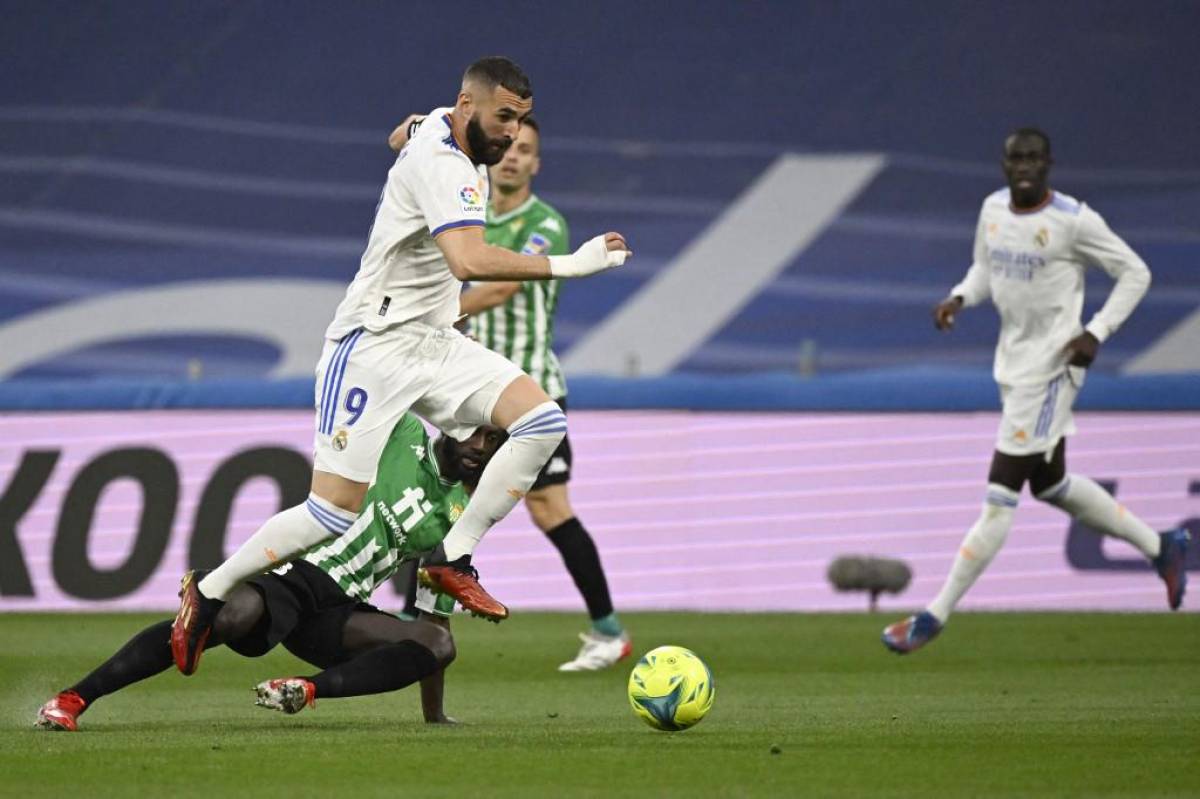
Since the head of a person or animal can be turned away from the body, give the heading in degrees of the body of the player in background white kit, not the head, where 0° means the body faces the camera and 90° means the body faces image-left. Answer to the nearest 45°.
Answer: approximately 45°

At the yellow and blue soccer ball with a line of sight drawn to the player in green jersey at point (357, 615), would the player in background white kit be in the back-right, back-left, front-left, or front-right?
back-right

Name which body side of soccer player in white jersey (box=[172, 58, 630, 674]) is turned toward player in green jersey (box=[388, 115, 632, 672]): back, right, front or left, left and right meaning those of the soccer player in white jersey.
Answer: left

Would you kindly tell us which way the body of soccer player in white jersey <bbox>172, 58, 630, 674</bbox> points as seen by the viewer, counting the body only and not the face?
to the viewer's right
